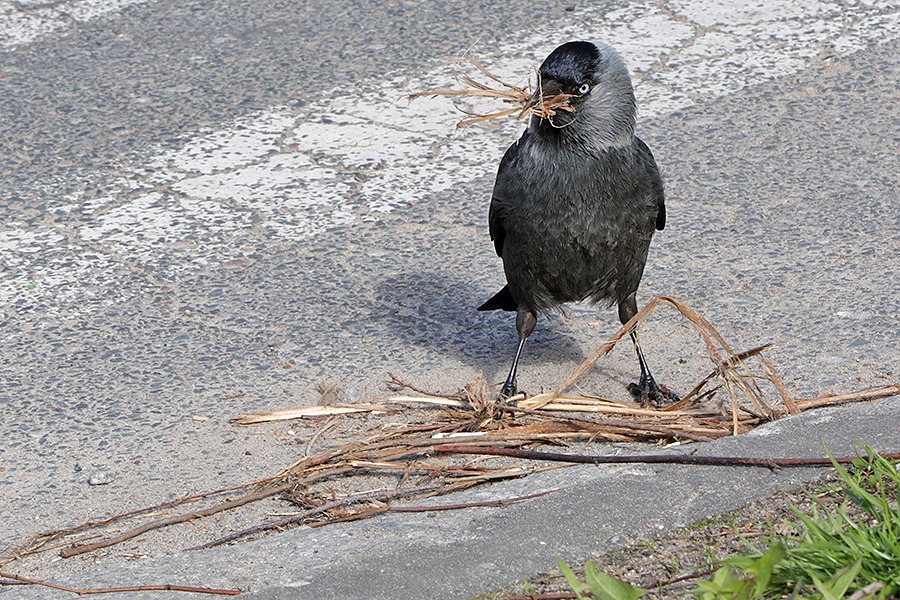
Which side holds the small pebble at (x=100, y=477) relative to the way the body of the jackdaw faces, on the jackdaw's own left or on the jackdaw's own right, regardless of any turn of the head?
on the jackdaw's own right

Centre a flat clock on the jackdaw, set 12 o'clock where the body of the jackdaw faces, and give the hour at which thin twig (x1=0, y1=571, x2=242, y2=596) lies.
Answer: The thin twig is roughly at 1 o'clock from the jackdaw.

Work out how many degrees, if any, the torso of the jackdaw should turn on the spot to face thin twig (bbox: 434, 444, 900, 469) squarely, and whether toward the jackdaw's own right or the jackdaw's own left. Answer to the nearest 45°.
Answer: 0° — it already faces it

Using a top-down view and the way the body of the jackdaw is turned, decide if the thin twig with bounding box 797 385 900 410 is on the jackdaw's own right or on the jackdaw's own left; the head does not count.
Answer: on the jackdaw's own left

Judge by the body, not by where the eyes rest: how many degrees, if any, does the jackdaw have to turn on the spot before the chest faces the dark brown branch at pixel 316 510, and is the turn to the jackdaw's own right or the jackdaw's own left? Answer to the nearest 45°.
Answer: approximately 45° to the jackdaw's own right

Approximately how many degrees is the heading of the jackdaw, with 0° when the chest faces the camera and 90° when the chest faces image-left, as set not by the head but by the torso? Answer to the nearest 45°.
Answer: approximately 0°

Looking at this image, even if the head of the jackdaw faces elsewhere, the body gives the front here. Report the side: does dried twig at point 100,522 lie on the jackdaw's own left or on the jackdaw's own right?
on the jackdaw's own right

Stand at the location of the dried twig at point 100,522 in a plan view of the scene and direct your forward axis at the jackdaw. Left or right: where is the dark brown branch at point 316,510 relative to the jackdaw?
right

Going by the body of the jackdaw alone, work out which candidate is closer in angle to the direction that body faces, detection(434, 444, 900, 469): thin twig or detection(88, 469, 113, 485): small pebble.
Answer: the thin twig

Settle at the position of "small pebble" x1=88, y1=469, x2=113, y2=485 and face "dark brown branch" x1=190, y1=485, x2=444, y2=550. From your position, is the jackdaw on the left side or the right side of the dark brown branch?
left
